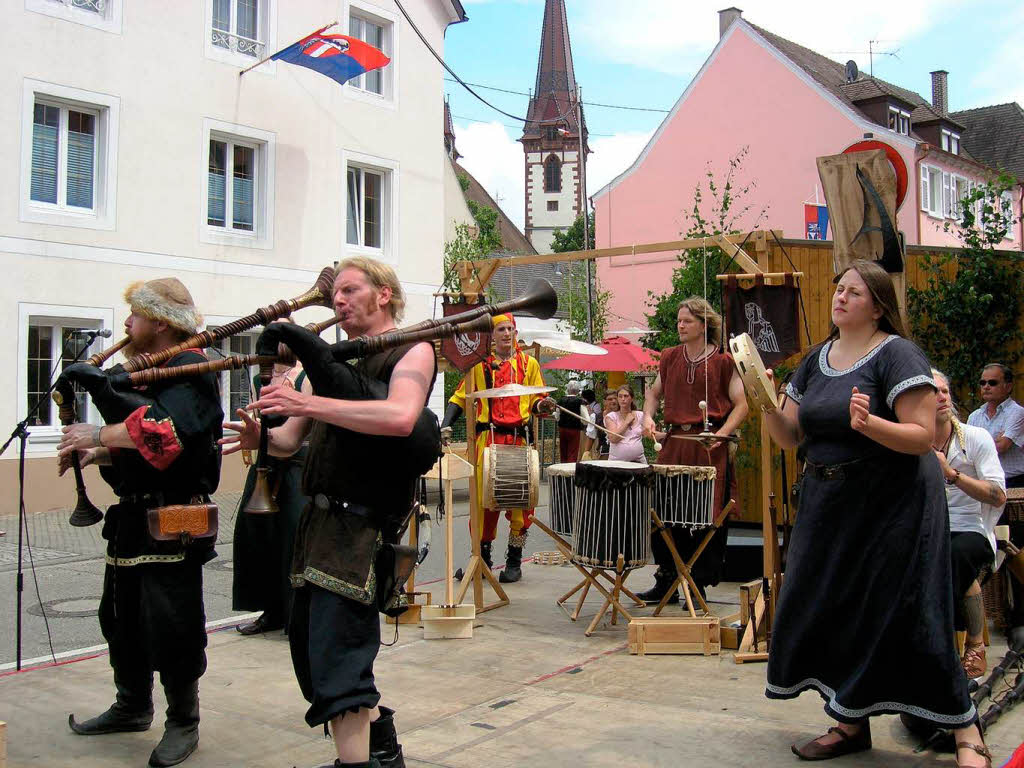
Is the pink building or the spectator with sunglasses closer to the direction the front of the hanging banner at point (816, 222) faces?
the spectator with sunglasses

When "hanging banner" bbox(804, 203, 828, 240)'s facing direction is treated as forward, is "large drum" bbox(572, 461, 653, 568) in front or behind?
in front

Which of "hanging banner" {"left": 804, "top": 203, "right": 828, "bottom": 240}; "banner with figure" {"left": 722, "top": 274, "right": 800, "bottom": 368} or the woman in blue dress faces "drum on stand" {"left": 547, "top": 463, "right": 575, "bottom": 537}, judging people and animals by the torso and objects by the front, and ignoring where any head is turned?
the hanging banner

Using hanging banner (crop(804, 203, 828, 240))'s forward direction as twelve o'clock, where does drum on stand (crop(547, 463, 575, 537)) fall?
The drum on stand is roughly at 12 o'clock from the hanging banner.

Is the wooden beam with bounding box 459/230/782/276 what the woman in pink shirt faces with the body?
yes

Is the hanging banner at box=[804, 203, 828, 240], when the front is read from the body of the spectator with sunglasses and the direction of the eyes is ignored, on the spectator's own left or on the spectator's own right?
on the spectator's own right
